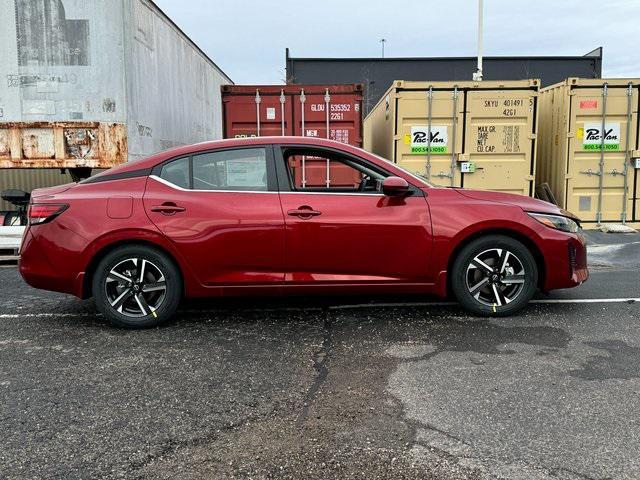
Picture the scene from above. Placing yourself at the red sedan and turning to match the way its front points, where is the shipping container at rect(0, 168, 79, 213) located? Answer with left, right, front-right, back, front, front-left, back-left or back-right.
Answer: back-left

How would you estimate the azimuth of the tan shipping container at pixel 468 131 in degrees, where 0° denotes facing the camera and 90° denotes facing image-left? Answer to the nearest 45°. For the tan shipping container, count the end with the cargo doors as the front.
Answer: approximately 0°

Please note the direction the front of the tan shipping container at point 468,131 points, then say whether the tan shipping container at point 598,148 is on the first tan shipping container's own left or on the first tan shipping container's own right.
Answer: on the first tan shipping container's own left

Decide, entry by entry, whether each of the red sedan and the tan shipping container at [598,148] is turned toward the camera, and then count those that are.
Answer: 1

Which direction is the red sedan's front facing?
to the viewer's right

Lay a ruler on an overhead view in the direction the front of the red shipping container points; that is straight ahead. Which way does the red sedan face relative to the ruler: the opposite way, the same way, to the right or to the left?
to the left

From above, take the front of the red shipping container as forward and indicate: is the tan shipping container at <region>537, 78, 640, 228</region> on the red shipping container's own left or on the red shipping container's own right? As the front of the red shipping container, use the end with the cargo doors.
on the red shipping container's own left

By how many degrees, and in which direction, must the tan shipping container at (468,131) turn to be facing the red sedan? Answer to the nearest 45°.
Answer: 0° — it already faces it

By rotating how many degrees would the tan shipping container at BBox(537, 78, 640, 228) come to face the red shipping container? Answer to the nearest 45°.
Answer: approximately 45° to its right

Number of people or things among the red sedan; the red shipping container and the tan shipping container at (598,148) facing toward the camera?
2
